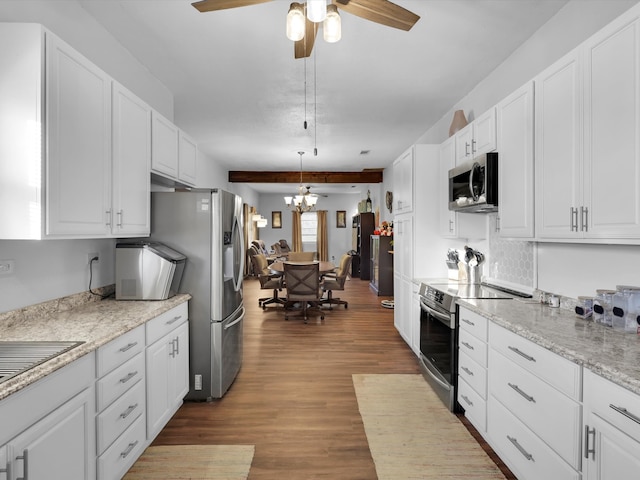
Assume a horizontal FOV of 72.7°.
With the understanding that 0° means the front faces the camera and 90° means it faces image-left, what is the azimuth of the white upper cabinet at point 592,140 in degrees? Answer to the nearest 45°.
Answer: approximately 45°

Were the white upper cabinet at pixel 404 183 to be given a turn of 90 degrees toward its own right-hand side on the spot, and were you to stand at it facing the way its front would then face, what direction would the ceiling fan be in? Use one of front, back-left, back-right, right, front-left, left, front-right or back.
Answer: back

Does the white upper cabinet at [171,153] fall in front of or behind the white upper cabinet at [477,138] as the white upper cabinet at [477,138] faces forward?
in front

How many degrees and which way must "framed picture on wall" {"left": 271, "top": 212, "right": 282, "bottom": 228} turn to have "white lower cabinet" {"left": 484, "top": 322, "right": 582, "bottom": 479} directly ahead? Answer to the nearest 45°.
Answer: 0° — it already faces it

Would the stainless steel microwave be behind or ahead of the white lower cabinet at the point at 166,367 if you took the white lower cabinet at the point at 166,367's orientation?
ahead

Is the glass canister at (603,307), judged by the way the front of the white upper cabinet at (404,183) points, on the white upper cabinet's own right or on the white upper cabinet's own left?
on the white upper cabinet's own left

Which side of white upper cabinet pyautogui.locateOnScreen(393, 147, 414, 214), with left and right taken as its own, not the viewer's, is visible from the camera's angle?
left

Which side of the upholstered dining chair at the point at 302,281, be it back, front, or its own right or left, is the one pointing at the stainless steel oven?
back

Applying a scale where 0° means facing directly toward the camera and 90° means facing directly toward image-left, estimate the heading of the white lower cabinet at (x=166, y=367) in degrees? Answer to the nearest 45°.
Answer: approximately 315°

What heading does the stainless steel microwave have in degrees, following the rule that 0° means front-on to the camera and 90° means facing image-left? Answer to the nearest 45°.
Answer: approximately 45°

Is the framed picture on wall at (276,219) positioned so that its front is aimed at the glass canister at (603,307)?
yes

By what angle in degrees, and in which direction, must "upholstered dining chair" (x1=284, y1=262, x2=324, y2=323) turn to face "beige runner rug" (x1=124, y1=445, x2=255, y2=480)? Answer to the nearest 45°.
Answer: approximately 180°

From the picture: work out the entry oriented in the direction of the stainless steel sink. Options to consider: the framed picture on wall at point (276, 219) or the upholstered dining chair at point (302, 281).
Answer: the framed picture on wall

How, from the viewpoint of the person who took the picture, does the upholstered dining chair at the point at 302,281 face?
facing away from the viewer
